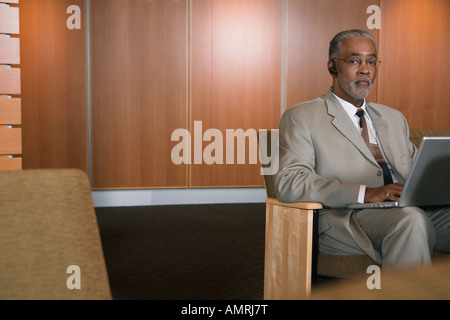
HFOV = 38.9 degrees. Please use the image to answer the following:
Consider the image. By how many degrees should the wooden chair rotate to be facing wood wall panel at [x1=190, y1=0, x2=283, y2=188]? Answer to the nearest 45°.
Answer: approximately 135° to its left

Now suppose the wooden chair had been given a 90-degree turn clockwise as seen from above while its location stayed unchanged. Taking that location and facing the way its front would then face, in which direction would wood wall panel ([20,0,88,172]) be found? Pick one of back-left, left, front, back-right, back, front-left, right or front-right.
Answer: right

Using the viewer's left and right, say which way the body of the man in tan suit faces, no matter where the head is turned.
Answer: facing the viewer and to the right of the viewer

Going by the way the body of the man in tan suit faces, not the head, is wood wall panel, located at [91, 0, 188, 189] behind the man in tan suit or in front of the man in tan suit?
behind

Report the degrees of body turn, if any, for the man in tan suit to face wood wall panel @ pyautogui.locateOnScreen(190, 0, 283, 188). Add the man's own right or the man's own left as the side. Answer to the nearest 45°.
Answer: approximately 135° to the man's own left

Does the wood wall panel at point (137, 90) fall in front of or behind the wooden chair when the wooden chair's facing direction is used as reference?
behind

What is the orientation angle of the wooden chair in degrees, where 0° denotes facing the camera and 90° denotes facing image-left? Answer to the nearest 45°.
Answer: approximately 315°
